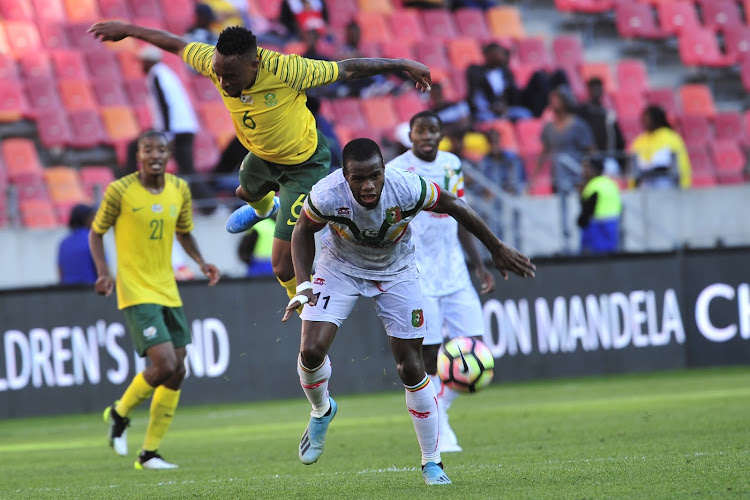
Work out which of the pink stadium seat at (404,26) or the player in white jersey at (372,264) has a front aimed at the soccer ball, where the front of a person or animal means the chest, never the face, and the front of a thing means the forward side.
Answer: the pink stadium seat

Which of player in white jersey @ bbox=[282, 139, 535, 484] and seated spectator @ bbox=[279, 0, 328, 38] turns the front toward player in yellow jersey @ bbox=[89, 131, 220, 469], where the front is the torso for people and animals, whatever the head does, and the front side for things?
the seated spectator

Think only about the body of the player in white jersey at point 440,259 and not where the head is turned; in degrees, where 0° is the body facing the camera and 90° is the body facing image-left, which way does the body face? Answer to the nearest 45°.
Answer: approximately 0°

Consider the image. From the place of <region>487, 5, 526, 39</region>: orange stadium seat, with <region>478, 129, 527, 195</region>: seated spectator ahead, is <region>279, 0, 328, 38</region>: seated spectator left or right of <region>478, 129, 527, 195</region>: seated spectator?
right

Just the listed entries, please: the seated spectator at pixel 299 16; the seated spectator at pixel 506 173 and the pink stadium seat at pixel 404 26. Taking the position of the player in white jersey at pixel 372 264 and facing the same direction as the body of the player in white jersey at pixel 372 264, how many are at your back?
3

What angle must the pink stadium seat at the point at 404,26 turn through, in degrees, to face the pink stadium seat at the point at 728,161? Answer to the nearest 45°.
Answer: approximately 90° to its left

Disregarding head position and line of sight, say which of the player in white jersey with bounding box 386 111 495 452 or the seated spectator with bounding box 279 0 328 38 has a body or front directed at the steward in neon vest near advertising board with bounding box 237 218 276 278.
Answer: the seated spectator
